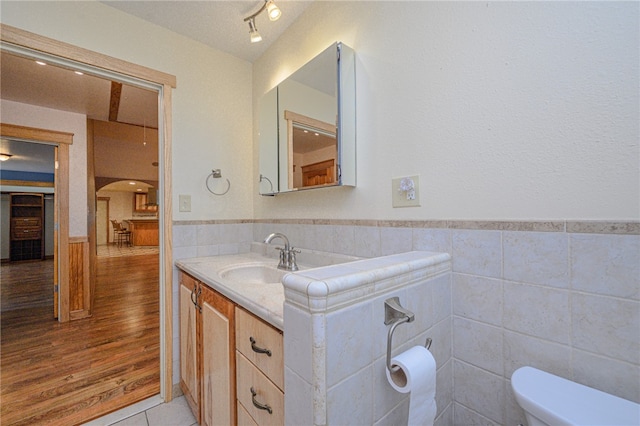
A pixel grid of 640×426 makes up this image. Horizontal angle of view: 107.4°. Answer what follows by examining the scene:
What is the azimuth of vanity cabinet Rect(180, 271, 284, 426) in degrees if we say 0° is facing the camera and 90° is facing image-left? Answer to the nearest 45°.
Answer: approximately 45°

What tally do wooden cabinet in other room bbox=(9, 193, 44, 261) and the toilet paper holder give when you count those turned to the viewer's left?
0

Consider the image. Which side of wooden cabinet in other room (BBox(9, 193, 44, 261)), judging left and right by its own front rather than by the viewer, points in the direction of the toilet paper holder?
front

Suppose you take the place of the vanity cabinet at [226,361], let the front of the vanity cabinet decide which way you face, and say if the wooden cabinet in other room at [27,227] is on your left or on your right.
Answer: on your right

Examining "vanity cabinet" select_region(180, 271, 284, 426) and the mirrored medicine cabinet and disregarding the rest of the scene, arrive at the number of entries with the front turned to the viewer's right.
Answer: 0

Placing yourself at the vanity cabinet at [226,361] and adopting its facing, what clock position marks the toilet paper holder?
The toilet paper holder is roughly at 9 o'clock from the vanity cabinet.

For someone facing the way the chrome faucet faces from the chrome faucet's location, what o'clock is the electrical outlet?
The electrical outlet is roughly at 9 o'clock from the chrome faucet.

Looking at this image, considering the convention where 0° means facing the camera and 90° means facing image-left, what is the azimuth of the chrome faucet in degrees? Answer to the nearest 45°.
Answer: approximately 45°

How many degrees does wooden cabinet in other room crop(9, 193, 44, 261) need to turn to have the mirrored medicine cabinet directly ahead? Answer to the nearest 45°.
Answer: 0° — it already faces it
